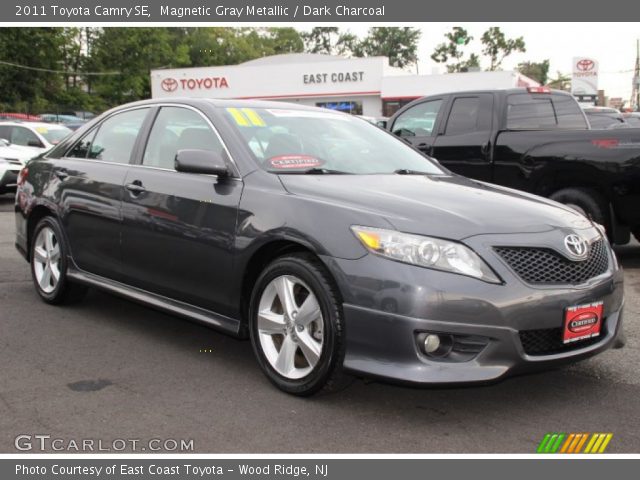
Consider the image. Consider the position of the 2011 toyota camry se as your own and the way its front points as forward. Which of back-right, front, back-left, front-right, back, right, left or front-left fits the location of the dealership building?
back-left

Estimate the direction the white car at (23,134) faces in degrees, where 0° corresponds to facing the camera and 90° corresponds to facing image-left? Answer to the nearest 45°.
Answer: approximately 315°

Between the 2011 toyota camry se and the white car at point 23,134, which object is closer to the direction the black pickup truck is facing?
the white car

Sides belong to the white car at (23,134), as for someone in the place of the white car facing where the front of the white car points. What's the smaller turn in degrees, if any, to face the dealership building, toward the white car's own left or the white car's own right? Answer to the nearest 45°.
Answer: approximately 90° to the white car's own left

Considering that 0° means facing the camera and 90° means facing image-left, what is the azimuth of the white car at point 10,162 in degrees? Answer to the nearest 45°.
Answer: approximately 315°

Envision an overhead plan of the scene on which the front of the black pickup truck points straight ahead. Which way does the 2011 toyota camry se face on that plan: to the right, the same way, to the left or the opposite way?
the opposite way

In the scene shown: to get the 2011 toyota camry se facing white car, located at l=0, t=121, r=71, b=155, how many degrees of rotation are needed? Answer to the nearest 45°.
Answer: approximately 180°

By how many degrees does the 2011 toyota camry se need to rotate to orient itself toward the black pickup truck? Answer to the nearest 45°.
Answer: approximately 90° to its left
